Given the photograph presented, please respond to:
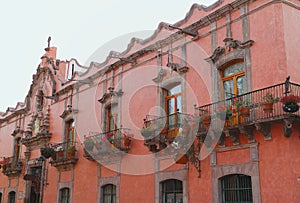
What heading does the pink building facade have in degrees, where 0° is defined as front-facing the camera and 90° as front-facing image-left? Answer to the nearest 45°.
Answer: approximately 45°

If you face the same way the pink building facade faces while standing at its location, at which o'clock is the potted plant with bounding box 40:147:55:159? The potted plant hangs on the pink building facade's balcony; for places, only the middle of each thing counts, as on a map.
The potted plant is roughly at 3 o'clock from the pink building facade.
